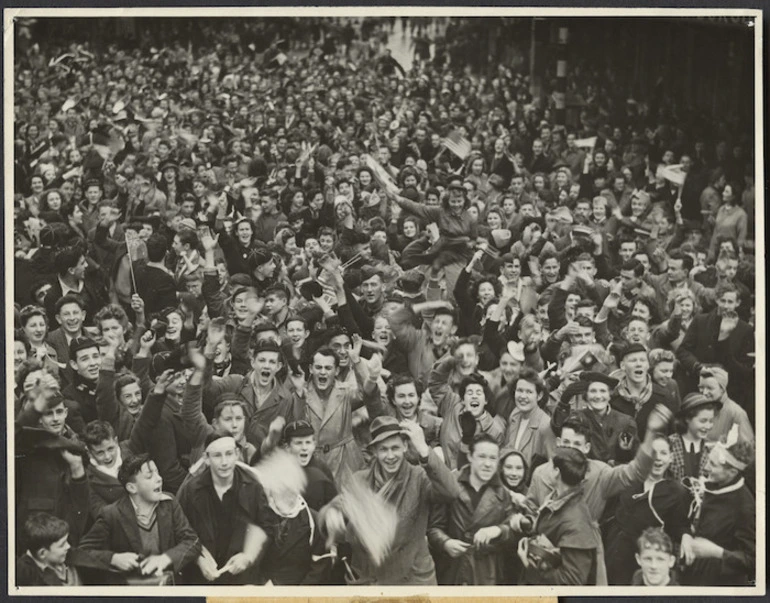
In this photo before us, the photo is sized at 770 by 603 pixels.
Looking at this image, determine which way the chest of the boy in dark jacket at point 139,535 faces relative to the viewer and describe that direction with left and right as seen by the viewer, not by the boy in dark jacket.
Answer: facing the viewer and to the right of the viewer

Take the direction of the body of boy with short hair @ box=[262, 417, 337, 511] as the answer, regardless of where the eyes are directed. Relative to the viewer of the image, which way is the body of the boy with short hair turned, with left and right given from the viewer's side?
facing the viewer

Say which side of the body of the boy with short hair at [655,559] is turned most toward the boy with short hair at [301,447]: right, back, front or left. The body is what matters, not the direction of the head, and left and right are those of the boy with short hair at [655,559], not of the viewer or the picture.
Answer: right

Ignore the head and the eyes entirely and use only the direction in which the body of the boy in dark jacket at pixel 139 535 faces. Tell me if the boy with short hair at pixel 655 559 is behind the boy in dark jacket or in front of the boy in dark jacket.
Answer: in front

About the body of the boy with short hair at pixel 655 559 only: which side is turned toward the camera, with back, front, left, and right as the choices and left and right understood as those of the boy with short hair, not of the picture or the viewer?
front

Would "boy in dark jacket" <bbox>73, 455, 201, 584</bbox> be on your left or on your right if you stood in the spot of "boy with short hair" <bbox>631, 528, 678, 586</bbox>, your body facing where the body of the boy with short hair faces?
on your right

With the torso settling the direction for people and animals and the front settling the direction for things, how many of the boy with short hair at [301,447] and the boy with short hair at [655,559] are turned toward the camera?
2
